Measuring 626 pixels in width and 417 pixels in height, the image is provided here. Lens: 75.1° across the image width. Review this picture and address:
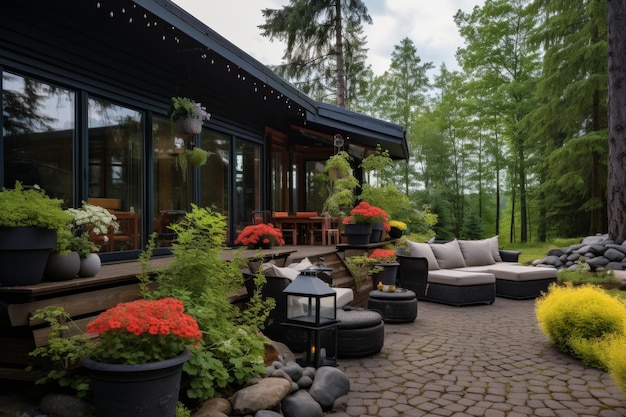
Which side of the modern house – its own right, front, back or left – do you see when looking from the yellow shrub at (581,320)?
front

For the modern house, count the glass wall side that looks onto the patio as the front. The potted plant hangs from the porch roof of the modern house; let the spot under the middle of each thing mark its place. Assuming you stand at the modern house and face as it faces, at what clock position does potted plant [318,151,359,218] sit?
The potted plant is roughly at 9 o'clock from the modern house.

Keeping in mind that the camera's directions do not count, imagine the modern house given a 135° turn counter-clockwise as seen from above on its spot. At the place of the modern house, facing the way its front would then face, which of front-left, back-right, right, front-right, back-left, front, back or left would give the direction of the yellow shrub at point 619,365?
back-right

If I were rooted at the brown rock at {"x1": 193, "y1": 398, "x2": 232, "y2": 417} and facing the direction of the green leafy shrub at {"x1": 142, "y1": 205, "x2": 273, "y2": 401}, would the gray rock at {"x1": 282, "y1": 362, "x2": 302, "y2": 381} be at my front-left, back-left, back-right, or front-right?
front-right

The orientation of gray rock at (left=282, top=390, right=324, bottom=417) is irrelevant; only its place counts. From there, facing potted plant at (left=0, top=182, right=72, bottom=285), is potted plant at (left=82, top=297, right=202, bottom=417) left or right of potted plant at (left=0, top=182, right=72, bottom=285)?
left

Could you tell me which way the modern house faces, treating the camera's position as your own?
facing the viewer and to the right of the viewer

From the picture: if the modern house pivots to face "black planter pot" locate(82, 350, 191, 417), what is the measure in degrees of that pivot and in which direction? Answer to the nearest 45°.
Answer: approximately 45° to its right

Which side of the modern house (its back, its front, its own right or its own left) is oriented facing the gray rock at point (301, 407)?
front

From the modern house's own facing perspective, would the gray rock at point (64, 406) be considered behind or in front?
in front

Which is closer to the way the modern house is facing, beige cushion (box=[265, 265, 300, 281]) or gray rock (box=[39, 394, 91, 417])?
the beige cushion

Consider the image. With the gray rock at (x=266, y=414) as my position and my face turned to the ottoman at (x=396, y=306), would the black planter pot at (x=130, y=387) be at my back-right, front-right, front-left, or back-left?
back-left

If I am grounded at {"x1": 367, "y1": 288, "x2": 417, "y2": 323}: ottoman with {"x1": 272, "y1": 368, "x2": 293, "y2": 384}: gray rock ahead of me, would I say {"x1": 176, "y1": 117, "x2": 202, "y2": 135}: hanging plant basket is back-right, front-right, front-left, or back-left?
front-right

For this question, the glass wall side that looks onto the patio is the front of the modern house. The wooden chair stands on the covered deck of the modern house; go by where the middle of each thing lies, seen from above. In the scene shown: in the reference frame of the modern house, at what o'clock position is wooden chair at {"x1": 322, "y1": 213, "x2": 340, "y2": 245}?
The wooden chair is roughly at 9 o'clock from the modern house.

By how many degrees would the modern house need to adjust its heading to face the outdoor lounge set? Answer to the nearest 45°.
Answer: approximately 45° to its left

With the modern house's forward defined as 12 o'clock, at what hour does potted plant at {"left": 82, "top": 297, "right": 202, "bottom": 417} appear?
The potted plant is roughly at 1 o'clock from the modern house.

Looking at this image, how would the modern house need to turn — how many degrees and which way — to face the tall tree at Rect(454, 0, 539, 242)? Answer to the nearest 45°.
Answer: approximately 90° to its left

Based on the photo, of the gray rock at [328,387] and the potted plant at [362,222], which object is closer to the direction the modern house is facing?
the gray rock

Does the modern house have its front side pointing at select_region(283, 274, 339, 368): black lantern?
yes
